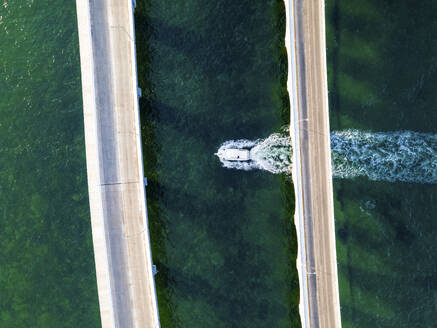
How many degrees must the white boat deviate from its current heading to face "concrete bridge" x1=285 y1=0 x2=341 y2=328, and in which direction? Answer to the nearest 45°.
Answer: approximately 180°

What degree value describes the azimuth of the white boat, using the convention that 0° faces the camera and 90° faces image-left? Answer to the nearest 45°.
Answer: approximately 90°
